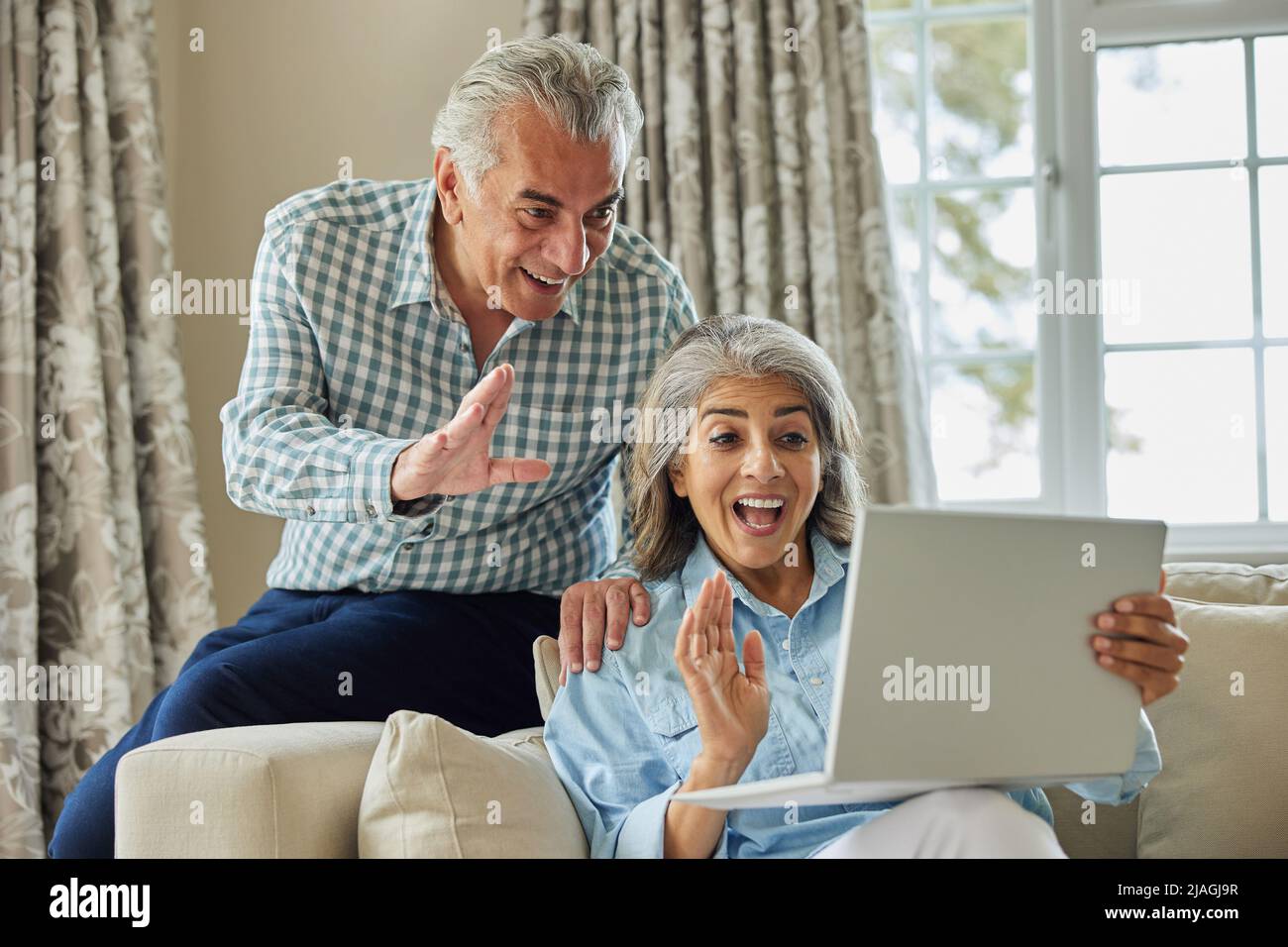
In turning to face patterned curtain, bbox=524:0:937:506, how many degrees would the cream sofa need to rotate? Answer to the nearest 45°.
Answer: approximately 180°

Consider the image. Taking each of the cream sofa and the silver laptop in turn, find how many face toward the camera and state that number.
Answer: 1

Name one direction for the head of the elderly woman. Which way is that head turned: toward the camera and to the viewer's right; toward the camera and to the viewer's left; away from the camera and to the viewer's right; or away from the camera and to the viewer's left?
toward the camera and to the viewer's right

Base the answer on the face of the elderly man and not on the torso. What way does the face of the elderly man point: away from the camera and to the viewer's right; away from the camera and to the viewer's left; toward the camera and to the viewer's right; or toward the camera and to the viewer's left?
toward the camera and to the viewer's right

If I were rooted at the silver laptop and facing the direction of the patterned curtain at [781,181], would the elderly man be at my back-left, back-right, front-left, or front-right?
front-left

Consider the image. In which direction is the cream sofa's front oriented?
toward the camera

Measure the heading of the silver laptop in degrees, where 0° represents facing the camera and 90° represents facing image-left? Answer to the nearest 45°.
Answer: approximately 135°

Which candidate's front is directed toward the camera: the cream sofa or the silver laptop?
the cream sofa

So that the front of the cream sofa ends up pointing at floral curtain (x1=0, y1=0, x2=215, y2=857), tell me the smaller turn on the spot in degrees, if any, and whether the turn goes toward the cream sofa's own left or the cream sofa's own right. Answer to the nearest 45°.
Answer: approximately 135° to the cream sofa's own right
